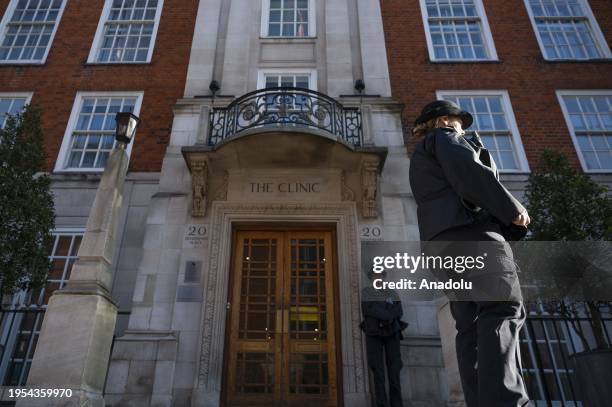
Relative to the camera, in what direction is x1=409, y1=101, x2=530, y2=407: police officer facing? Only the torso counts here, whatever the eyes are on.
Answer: to the viewer's right

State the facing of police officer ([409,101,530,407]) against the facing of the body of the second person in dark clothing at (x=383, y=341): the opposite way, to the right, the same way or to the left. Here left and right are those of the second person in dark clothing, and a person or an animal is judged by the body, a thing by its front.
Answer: to the left

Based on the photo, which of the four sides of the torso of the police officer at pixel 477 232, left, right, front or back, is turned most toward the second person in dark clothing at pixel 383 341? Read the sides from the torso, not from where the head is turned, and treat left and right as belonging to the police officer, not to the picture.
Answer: left
